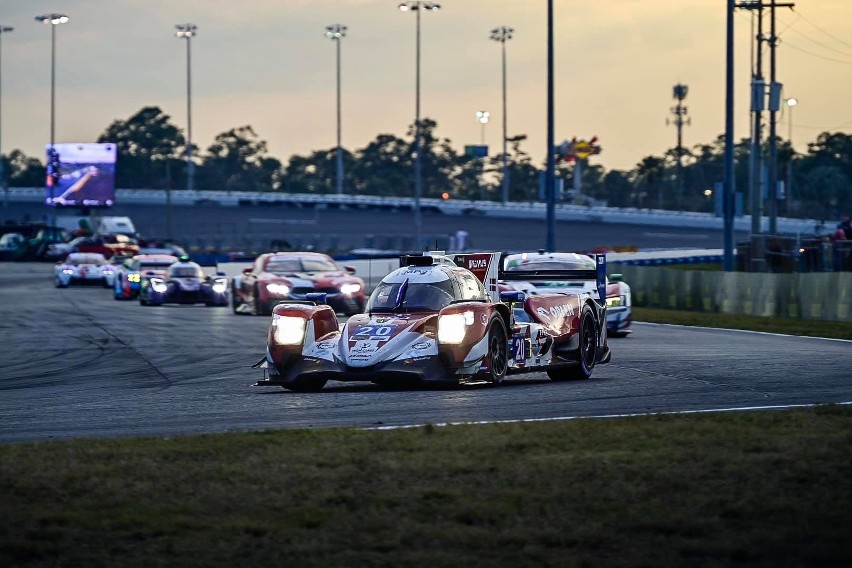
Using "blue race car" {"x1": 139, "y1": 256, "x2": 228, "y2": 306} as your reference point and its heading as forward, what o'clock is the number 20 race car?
The number 20 race car is roughly at 12 o'clock from the blue race car.

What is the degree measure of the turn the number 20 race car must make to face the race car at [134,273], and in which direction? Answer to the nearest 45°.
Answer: approximately 135° to its right

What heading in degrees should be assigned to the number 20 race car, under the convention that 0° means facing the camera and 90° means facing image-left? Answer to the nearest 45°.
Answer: approximately 45°

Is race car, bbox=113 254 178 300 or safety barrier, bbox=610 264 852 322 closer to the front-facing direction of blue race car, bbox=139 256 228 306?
the safety barrier

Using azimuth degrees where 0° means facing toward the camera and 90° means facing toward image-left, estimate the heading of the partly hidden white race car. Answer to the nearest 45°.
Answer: approximately 0°

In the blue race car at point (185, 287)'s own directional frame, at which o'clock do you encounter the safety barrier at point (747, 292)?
The safety barrier is roughly at 10 o'clock from the blue race car.

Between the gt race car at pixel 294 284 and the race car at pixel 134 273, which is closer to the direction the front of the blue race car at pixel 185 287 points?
the gt race car

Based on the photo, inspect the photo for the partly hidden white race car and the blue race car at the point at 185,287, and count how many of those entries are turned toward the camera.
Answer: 2
